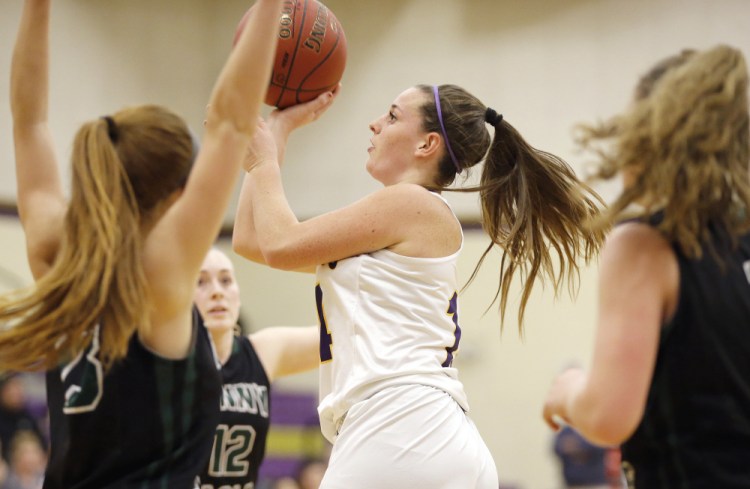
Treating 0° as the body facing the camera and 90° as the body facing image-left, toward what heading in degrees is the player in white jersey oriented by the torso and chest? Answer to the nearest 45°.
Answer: approximately 90°

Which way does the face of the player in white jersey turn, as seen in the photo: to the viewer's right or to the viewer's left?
to the viewer's left
